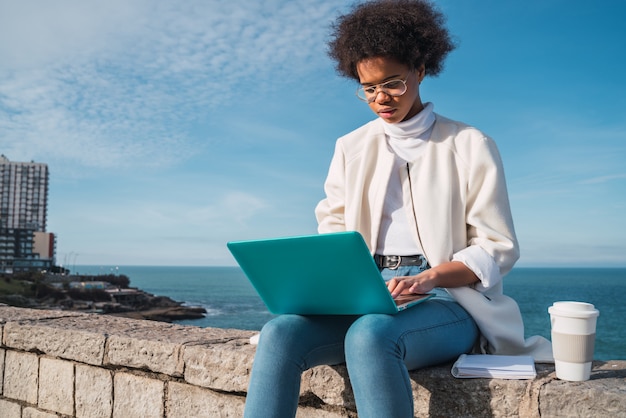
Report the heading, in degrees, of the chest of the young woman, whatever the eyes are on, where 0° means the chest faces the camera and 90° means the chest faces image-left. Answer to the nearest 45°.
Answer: approximately 45°
